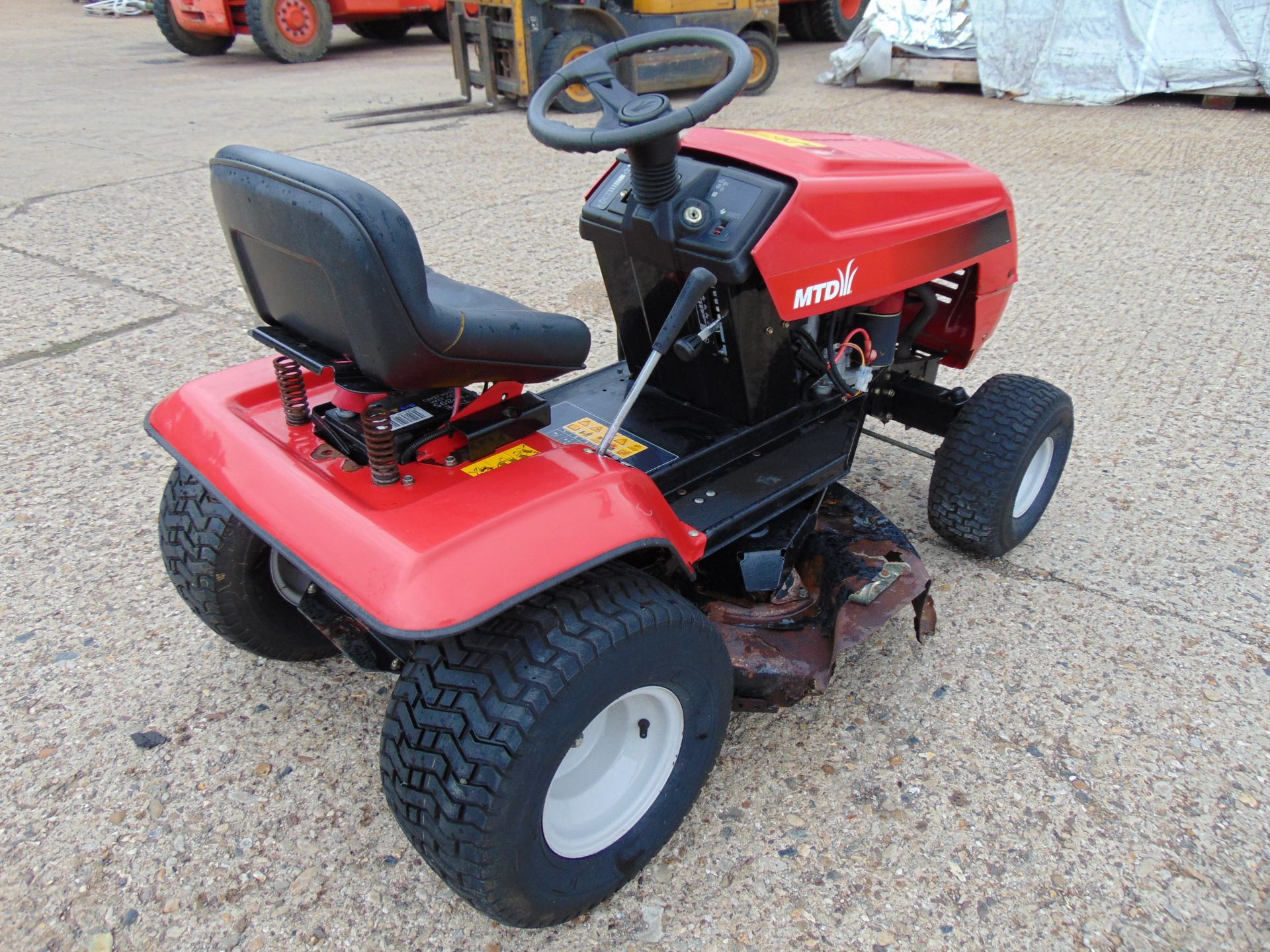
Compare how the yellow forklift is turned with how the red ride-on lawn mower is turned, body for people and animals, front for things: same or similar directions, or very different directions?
very different directions

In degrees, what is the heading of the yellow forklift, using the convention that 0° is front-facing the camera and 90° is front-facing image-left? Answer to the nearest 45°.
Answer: approximately 45°

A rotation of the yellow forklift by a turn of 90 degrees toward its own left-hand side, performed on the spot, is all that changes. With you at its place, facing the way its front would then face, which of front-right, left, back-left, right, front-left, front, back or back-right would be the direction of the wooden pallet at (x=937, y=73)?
front-left

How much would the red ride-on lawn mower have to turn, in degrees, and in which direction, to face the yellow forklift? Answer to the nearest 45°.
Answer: approximately 45° to its left

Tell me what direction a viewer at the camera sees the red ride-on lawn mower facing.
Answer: facing away from the viewer and to the right of the viewer
